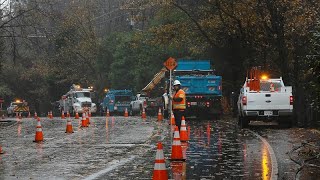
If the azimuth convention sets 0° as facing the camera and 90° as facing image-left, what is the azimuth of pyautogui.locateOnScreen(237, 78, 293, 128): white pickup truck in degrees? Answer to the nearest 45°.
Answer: approximately 180°
